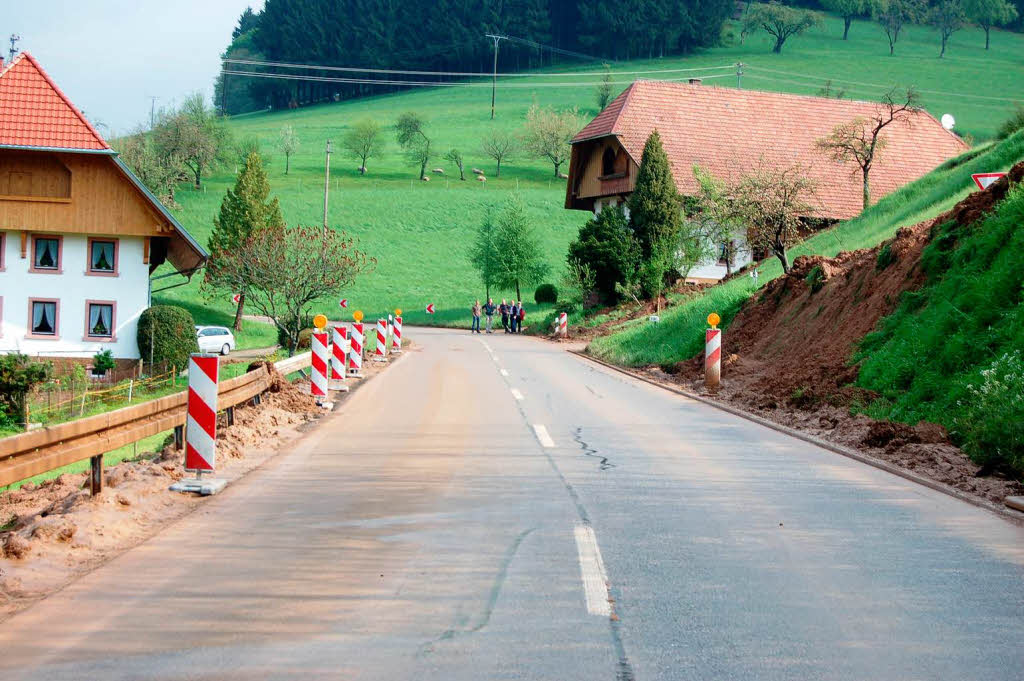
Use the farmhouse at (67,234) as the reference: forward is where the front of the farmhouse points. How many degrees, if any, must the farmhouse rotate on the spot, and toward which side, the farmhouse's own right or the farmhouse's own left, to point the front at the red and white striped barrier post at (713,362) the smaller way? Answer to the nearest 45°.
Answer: approximately 45° to the farmhouse's own left

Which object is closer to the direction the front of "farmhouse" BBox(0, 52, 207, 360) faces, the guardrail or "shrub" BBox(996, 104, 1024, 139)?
the guardrail

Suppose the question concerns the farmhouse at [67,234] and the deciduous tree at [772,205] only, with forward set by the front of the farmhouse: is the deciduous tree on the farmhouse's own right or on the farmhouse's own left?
on the farmhouse's own left

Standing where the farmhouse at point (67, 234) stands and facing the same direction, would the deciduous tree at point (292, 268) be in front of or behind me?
in front

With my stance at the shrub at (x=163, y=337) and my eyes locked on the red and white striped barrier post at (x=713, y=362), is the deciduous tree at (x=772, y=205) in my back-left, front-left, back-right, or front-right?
front-left

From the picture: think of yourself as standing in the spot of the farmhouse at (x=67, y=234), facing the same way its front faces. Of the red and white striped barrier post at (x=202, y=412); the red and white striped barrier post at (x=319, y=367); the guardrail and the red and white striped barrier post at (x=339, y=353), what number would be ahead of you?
4

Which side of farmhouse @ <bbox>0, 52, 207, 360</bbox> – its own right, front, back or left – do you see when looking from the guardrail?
front

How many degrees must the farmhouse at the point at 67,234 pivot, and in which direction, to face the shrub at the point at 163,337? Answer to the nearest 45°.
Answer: approximately 45° to its left

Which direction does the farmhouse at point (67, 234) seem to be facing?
toward the camera

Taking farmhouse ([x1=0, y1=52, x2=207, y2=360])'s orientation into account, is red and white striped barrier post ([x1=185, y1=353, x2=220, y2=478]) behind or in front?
in front

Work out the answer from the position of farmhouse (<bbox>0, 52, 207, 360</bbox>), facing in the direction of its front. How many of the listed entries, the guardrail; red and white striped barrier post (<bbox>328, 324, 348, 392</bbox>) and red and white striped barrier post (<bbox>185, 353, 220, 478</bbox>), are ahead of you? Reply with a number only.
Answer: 3
